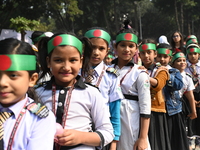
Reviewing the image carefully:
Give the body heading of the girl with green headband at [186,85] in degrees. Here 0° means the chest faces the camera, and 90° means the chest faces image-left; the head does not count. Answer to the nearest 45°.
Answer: approximately 45°

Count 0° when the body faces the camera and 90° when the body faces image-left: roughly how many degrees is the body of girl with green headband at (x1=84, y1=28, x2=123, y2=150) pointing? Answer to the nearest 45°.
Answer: approximately 45°

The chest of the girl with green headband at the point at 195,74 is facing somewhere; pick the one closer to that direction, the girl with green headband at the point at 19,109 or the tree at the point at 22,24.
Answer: the girl with green headband

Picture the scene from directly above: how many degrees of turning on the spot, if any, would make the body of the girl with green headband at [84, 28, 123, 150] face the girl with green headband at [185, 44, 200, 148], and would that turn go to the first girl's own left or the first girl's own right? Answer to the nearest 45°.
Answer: approximately 180°

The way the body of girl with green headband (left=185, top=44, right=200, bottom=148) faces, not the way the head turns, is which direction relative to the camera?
toward the camera

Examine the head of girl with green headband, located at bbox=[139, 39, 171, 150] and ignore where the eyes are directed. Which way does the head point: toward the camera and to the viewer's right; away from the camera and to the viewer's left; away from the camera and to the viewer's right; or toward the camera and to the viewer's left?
toward the camera and to the viewer's left

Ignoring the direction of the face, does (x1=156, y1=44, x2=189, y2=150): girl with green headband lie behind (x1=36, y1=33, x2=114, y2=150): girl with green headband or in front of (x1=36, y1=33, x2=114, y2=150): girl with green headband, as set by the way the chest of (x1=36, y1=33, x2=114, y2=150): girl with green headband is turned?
behind
